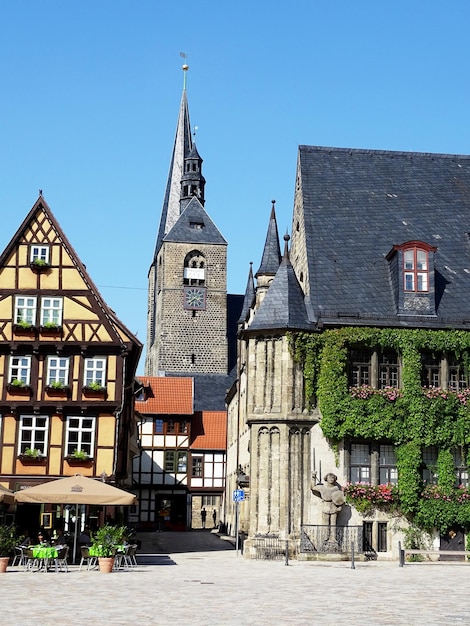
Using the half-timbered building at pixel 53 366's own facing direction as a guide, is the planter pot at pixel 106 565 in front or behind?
in front

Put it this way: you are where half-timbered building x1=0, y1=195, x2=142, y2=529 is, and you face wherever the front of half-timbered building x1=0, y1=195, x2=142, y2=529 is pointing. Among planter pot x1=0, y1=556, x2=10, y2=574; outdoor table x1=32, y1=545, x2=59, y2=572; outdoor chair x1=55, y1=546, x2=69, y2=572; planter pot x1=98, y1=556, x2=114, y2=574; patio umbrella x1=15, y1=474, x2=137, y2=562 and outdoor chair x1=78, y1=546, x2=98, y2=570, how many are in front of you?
6

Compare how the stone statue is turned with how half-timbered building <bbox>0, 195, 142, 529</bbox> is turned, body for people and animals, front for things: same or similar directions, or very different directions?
same or similar directions

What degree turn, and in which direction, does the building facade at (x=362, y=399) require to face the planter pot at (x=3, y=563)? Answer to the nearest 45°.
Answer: approximately 45° to its right

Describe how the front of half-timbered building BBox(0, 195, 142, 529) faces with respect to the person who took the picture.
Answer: facing the viewer

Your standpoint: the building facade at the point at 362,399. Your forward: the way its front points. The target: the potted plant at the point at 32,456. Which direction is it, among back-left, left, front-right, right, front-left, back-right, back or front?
right

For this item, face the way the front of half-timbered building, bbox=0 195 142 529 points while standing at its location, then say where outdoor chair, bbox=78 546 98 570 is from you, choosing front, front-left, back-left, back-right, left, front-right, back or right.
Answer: front

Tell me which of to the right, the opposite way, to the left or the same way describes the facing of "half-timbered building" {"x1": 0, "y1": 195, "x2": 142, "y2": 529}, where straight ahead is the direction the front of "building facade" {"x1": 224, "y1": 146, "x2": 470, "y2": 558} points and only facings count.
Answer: the same way

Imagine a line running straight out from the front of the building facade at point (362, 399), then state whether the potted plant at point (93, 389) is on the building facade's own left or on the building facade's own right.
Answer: on the building facade's own right

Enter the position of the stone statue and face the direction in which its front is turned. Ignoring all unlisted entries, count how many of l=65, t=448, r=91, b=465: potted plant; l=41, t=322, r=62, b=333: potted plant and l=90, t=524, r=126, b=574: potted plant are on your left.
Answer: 0

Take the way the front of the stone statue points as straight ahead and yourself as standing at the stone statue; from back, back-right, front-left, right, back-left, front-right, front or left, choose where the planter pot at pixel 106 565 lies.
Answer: front-right

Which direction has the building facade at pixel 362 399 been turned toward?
toward the camera
